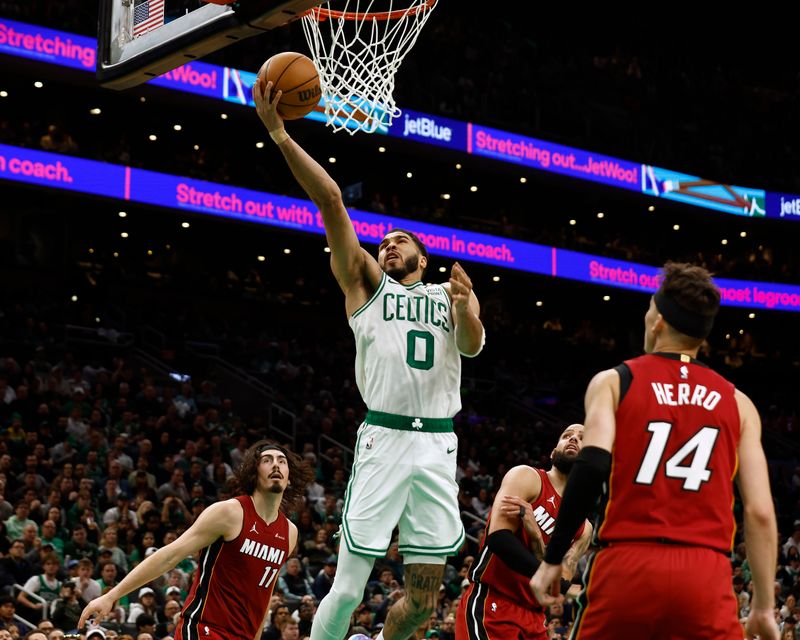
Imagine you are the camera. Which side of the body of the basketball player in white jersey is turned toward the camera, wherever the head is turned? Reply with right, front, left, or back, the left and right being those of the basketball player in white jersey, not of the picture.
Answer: front

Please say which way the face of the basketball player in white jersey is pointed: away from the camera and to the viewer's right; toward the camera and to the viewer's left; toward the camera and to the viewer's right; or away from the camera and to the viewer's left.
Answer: toward the camera and to the viewer's left

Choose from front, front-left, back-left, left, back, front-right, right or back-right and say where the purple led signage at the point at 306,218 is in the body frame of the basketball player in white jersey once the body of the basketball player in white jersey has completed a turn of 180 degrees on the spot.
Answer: front

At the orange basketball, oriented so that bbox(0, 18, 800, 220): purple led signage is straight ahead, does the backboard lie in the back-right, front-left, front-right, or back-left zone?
front-left

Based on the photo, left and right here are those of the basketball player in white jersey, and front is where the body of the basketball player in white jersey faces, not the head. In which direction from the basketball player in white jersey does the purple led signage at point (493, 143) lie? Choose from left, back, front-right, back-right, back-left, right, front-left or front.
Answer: back
